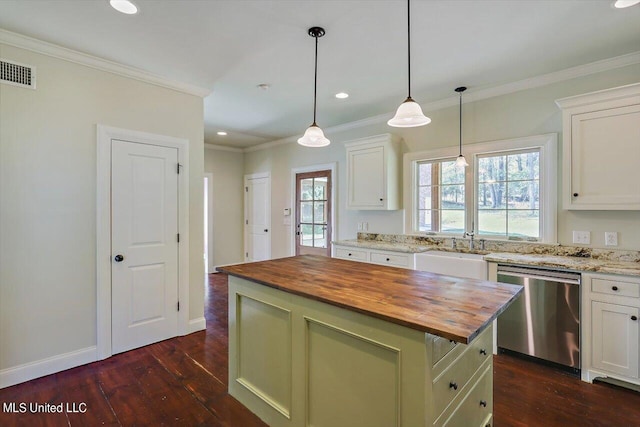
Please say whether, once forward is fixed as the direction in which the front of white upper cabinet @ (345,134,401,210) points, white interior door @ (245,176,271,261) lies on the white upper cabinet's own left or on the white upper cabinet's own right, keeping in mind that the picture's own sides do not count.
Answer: on the white upper cabinet's own right

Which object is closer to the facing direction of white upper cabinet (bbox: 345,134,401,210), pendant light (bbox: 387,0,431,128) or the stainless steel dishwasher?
the pendant light

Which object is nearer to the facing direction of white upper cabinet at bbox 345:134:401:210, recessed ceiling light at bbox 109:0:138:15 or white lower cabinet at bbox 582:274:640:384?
the recessed ceiling light

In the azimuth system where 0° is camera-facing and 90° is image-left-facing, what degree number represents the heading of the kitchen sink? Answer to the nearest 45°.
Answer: approximately 45°

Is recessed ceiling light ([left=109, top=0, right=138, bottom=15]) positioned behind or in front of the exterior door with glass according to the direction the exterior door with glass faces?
in front

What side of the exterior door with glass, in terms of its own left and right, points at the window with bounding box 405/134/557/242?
left

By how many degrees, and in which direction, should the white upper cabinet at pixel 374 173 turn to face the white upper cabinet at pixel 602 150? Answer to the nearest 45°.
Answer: approximately 90° to its left

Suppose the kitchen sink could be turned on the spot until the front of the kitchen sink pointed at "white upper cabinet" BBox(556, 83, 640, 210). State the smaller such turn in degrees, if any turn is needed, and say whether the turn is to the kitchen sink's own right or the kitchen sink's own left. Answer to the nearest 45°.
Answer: approximately 135° to the kitchen sink's own left

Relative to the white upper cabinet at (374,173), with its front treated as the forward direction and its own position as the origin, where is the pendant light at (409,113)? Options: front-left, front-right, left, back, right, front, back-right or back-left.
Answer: front-left
